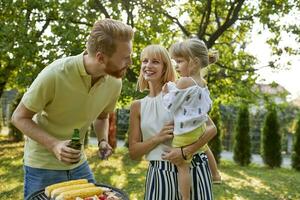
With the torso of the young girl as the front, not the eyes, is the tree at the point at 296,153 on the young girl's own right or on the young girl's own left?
on the young girl's own right

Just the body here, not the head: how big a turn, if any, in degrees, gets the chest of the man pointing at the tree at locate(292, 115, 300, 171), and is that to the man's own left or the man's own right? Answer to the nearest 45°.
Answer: approximately 90° to the man's own left

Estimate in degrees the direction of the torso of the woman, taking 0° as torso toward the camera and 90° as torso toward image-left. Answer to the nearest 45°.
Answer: approximately 0°

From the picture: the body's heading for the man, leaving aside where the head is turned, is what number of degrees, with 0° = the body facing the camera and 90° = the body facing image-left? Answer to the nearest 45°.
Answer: approximately 315°

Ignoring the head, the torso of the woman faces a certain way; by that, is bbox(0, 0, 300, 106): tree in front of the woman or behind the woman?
behind

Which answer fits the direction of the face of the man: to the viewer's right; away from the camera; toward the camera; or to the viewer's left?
to the viewer's right

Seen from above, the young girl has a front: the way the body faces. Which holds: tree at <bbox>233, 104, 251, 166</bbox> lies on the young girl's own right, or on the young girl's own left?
on the young girl's own right

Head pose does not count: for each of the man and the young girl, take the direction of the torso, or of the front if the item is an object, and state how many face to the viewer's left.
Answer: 1

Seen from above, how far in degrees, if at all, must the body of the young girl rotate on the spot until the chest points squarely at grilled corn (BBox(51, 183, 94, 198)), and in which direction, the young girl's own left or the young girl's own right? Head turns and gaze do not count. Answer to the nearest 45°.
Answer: approximately 45° to the young girl's own left

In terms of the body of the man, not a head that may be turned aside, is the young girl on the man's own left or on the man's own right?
on the man's own left

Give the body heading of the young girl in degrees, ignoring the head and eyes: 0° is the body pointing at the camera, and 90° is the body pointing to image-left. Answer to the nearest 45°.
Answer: approximately 90°
